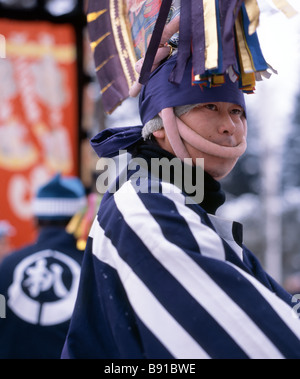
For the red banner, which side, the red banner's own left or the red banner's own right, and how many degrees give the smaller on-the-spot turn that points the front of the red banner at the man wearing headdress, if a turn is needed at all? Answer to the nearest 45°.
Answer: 0° — it already faces them

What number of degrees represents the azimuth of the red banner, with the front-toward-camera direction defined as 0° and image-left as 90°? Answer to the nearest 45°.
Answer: approximately 0°

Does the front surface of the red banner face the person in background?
yes
